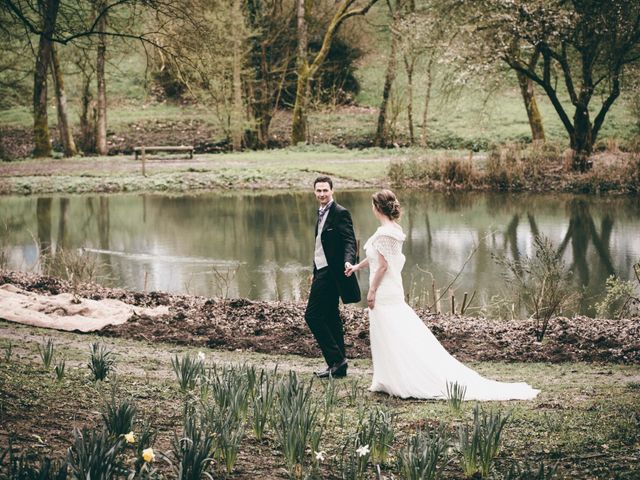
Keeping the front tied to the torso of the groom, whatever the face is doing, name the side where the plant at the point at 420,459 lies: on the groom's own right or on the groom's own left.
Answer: on the groom's own left

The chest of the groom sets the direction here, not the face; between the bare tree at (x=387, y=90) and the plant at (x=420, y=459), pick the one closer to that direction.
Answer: the plant

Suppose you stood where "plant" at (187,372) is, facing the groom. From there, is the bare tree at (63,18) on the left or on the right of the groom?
left

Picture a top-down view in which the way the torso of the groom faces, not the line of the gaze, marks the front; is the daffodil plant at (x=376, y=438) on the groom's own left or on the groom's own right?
on the groom's own left

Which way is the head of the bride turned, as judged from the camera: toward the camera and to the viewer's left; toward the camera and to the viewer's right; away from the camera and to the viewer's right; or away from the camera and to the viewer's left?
away from the camera and to the viewer's left

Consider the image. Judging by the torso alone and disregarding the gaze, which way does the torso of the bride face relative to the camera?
to the viewer's left

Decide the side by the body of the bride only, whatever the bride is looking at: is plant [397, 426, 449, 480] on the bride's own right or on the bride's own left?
on the bride's own left

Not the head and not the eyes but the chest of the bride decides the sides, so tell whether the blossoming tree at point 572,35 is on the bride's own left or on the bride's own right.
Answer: on the bride's own right

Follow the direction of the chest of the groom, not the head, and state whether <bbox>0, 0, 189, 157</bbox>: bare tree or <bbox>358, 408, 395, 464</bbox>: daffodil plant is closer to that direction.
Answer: the daffodil plant

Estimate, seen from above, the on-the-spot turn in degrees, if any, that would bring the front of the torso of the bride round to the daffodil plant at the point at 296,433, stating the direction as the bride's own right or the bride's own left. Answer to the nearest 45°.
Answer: approximately 90° to the bride's own left
